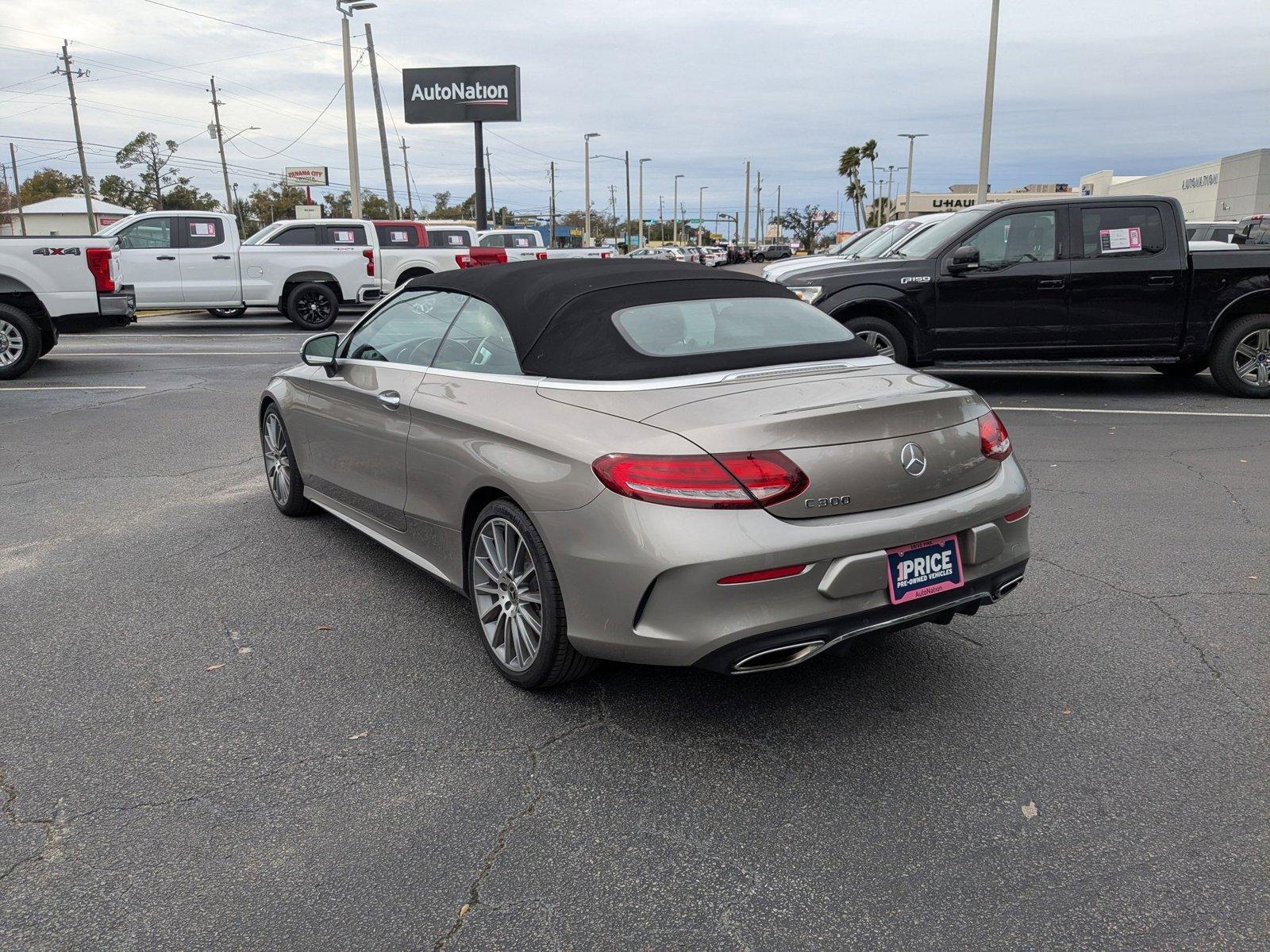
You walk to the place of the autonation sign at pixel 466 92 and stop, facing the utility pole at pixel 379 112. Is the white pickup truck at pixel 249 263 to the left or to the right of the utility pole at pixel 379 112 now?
left

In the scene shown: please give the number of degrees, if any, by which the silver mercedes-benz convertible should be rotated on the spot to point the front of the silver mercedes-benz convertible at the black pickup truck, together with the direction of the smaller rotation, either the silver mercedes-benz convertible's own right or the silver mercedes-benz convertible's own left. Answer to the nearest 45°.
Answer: approximately 90° to the silver mercedes-benz convertible's own right

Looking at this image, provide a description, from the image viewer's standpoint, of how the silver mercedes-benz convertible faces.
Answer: facing away from the viewer and to the left of the viewer

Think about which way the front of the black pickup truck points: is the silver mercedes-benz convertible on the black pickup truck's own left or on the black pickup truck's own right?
on the black pickup truck's own left

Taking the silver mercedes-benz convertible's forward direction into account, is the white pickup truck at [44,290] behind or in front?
in front

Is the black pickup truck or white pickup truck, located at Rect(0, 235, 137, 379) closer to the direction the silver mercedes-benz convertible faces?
the white pickup truck

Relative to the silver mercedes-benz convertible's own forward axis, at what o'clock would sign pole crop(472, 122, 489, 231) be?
The sign pole is roughly at 1 o'clock from the silver mercedes-benz convertible.

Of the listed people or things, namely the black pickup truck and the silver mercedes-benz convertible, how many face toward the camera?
0

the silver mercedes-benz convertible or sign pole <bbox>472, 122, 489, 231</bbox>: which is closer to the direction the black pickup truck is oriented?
the sign pole

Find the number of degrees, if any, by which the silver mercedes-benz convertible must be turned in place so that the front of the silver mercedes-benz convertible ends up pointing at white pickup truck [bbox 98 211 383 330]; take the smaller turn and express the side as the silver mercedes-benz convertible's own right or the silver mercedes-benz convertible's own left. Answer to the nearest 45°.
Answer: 0° — it already faces it

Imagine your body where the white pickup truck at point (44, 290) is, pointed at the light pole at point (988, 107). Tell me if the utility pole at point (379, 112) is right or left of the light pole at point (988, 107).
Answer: left

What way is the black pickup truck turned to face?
to the viewer's left
